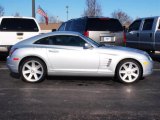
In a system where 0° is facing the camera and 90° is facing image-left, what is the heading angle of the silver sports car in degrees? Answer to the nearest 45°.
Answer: approximately 270°

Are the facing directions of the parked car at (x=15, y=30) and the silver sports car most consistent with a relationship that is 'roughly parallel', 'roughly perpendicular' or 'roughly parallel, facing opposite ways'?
roughly perpendicular

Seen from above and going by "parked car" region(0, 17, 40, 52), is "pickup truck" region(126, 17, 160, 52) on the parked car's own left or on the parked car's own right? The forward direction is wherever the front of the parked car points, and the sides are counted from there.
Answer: on the parked car's own right

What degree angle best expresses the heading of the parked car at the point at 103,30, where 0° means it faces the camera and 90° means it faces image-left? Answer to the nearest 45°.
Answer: approximately 135°

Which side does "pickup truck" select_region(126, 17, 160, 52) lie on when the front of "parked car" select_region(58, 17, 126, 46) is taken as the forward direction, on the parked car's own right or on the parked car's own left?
on the parked car's own right

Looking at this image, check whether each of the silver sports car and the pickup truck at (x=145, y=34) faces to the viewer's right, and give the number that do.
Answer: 1

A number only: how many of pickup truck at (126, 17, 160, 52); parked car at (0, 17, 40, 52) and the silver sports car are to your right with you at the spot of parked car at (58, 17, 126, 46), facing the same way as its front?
1

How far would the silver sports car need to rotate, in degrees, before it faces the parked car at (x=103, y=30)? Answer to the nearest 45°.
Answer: approximately 90° to its left

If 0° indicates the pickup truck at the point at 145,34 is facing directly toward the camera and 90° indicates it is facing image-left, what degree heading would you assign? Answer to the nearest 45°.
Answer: approximately 135°

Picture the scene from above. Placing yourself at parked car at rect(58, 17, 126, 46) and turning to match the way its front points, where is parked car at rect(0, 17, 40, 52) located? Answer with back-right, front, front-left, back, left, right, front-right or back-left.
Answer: front-left

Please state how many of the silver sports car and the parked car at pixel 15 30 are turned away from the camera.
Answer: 1

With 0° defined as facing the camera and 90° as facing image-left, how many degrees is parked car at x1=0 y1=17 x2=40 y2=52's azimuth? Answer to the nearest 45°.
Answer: approximately 180°
